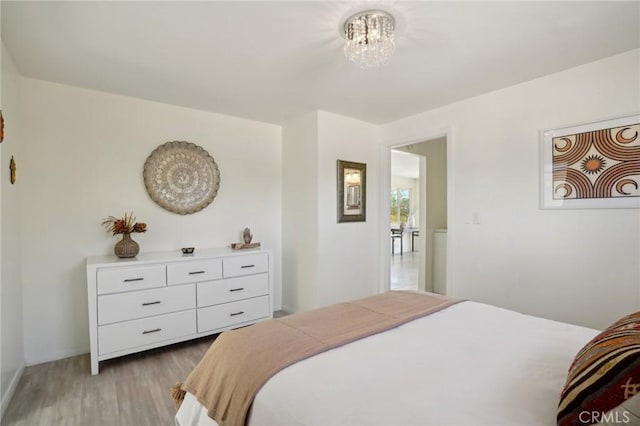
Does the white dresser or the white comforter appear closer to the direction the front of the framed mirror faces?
the white comforter

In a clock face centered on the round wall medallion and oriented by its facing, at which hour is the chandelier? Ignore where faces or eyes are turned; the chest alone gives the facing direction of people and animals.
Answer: The chandelier is roughly at 11 o'clock from the round wall medallion.

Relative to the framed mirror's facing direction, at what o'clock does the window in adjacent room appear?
The window in adjacent room is roughly at 8 o'clock from the framed mirror.

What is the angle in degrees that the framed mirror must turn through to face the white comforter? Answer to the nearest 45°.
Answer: approximately 45° to its right

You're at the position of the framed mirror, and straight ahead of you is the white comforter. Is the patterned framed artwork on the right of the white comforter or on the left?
left

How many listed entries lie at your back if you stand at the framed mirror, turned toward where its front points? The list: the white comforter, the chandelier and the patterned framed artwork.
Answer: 0

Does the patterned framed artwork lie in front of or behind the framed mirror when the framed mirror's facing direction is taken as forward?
in front

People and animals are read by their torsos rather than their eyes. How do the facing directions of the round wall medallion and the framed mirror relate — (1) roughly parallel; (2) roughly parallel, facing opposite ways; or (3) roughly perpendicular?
roughly parallel

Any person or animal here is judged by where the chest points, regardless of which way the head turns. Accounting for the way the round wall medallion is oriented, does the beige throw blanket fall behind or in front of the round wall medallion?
in front

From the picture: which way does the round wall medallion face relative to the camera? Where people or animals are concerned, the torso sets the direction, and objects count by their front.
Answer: toward the camera

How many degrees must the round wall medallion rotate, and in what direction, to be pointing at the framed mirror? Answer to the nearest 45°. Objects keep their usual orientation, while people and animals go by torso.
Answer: approximately 90° to its left

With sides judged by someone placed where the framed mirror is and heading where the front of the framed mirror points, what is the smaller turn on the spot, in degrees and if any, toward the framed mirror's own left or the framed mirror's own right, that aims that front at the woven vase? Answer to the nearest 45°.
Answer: approximately 90° to the framed mirror's own right

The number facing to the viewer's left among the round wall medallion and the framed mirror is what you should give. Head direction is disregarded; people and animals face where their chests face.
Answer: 0

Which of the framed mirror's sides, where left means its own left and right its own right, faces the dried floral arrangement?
right

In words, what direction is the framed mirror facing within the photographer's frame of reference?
facing the viewer and to the right of the viewer

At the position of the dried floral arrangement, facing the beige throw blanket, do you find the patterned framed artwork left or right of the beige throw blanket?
left

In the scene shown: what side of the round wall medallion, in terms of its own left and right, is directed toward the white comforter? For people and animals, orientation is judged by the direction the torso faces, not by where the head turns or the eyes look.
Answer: front

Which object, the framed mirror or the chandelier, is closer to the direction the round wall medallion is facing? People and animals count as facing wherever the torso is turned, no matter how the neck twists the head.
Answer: the chandelier
